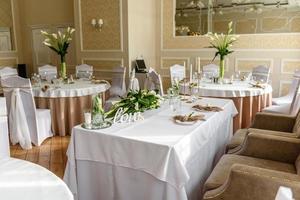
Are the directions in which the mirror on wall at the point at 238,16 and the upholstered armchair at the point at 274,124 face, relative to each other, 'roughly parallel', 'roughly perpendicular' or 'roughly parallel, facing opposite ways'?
roughly perpendicular

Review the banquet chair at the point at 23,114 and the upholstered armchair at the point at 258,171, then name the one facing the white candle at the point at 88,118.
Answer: the upholstered armchair

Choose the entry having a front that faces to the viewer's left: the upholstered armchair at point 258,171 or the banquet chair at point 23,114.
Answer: the upholstered armchair

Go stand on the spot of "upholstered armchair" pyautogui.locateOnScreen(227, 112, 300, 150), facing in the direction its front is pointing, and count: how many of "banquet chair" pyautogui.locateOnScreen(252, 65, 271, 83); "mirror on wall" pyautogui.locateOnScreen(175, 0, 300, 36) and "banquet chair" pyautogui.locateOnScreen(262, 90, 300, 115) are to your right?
3

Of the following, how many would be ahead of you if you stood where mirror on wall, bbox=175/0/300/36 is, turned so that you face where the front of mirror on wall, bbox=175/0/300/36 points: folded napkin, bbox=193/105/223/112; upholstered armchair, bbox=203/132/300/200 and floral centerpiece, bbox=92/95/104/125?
3

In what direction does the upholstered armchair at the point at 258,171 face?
to the viewer's left

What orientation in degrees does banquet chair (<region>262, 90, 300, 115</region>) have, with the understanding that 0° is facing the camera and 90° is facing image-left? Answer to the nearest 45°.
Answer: approximately 90°

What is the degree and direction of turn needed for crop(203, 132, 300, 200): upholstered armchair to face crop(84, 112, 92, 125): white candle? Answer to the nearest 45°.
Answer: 0° — it already faces it

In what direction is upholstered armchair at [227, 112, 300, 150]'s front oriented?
to the viewer's left

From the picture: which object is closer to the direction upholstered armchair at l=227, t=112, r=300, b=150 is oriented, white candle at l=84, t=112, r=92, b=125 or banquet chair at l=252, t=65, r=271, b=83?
the white candle

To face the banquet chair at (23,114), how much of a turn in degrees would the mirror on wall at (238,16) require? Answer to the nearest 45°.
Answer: approximately 45° to its right

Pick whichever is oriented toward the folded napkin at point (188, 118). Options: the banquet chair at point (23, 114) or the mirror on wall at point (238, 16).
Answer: the mirror on wall
